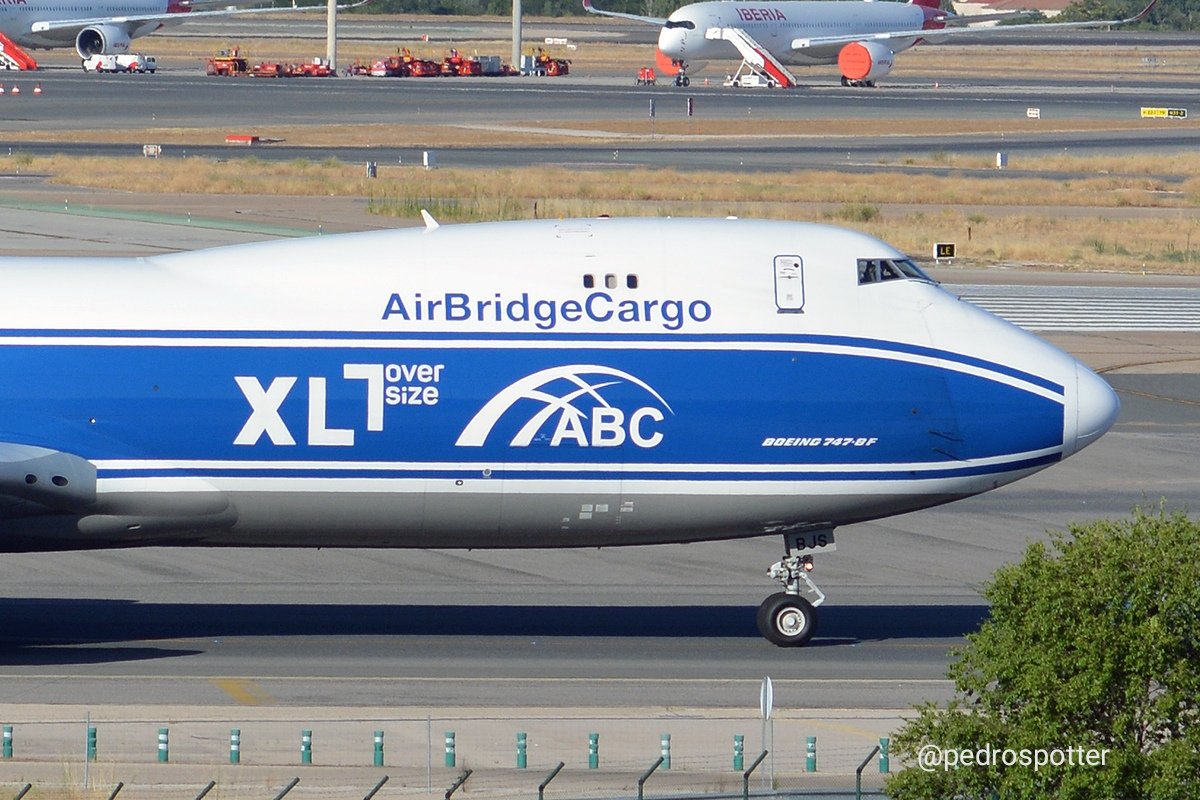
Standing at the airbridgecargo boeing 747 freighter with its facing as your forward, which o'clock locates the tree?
The tree is roughly at 2 o'clock from the airbridgecargo boeing 747 freighter.

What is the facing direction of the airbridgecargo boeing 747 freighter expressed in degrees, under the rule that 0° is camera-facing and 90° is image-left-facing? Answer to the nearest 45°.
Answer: approximately 270°
